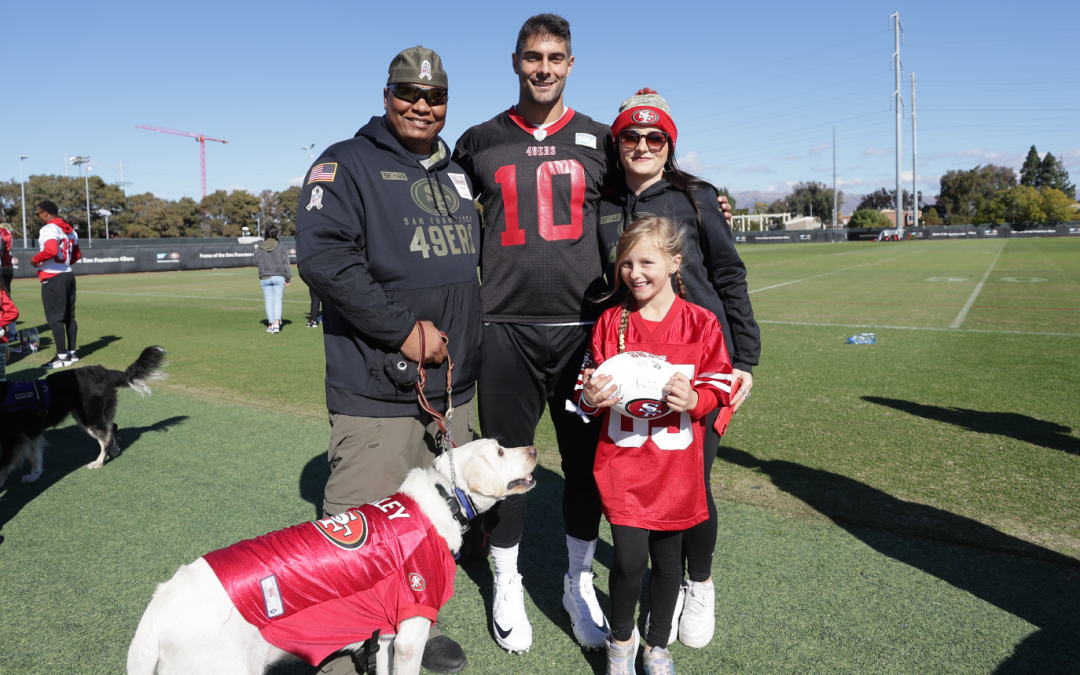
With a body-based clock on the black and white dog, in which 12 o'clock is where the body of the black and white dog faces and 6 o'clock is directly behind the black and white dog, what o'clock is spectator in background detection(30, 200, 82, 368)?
The spectator in background is roughly at 3 o'clock from the black and white dog.

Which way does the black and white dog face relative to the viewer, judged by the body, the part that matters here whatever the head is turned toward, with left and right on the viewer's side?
facing to the left of the viewer

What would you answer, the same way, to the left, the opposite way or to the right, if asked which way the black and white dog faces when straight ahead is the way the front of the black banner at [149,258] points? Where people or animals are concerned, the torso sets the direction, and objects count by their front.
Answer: to the right

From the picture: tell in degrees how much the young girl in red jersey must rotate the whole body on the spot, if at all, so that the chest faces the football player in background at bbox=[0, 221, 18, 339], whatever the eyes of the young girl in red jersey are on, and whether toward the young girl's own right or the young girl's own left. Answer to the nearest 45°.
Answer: approximately 135° to the young girl's own right

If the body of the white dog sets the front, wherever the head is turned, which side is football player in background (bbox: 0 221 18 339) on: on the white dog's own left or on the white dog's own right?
on the white dog's own left

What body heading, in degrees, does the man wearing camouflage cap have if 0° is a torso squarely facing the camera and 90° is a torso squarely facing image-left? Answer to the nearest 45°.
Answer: approximately 315°

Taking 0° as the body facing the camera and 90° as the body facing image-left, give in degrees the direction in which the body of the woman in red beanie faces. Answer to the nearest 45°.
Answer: approximately 0°

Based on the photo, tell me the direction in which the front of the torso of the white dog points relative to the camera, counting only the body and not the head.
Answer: to the viewer's right

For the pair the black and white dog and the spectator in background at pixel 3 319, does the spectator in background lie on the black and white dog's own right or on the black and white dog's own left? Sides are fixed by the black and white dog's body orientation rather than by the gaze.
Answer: on the black and white dog's own right

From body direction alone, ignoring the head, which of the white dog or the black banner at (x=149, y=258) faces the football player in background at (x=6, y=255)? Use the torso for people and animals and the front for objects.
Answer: the black banner

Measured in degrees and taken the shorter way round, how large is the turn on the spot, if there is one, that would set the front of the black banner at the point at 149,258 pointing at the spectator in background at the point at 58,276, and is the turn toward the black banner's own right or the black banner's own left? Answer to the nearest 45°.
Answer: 0° — it already faces them

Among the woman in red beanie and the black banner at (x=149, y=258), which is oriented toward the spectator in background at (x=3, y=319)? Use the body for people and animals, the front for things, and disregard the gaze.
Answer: the black banner
